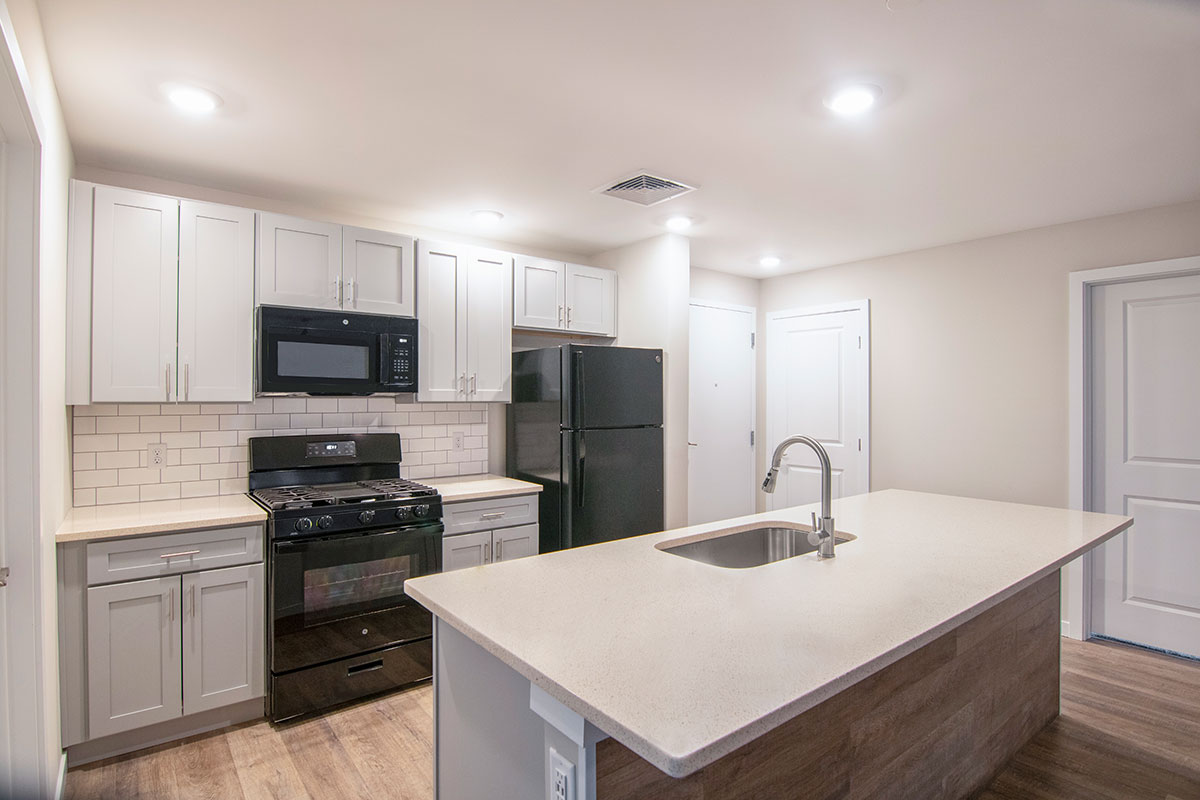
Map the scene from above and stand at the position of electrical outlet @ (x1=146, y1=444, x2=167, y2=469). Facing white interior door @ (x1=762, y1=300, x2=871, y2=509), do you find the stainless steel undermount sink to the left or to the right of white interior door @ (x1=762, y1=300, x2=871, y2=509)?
right

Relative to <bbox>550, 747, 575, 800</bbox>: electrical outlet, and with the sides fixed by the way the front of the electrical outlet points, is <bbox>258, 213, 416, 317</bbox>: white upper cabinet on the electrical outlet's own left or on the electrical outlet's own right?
on the electrical outlet's own right

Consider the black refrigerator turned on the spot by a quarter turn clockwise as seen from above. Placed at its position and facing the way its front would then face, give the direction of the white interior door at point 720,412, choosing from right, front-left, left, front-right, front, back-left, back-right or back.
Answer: back

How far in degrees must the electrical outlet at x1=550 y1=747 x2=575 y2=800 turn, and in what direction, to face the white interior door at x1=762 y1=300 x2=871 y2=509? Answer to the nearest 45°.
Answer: approximately 180°

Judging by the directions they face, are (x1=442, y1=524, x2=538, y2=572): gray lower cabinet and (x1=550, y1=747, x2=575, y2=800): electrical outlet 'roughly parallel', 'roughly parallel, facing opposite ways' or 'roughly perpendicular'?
roughly perpendicular

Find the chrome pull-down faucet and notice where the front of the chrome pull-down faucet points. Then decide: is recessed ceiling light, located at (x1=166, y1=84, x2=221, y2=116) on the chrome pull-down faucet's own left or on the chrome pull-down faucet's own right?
on the chrome pull-down faucet's own left

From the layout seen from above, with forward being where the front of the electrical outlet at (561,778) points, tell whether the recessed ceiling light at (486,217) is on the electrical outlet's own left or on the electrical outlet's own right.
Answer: on the electrical outlet's own right

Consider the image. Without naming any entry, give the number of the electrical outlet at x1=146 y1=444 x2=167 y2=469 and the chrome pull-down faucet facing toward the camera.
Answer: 1

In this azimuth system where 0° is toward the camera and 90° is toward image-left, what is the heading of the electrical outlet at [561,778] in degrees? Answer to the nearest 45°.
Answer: approximately 45°

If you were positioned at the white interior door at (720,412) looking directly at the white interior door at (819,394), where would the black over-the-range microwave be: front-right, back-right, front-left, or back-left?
back-right

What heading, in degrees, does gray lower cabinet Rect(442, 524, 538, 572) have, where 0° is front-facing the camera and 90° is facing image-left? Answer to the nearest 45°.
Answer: approximately 315°
